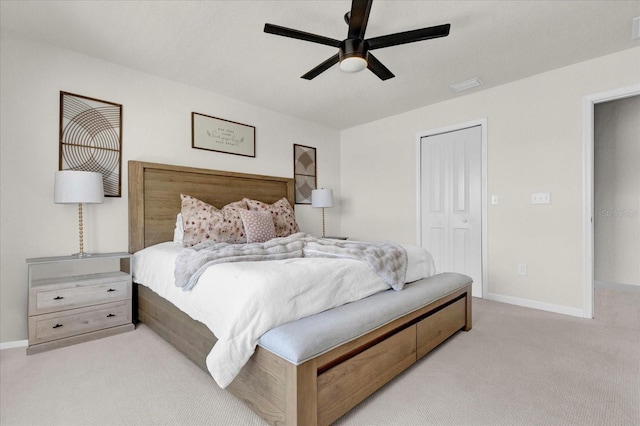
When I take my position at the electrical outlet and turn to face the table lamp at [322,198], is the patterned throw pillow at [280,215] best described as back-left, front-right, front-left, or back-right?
front-left

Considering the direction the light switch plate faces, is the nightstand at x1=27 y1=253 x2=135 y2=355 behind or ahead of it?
ahead

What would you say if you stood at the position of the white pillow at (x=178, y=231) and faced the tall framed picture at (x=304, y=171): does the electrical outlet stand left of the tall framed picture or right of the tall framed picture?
right

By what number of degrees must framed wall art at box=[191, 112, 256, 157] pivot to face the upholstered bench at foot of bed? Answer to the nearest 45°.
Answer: approximately 45° to its right

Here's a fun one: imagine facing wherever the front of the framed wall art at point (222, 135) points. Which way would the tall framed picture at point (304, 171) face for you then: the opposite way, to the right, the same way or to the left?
the same way

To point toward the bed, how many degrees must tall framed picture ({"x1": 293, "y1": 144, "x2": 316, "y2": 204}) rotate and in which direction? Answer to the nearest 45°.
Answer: approximately 45° to its right

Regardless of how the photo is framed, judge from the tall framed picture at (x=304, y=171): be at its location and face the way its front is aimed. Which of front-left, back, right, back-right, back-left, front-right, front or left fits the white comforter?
front-right

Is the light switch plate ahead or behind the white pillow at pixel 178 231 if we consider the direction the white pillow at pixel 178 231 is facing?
ahead

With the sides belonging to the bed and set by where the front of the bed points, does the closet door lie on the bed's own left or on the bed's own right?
on the bed's own left

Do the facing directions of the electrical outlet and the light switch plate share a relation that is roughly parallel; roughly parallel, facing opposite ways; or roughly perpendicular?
roughly parallel
